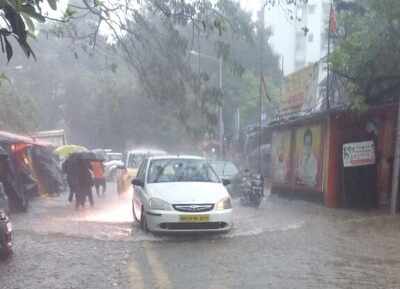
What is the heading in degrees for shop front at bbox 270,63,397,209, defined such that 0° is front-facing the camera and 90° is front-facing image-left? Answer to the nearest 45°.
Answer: approximately 45°

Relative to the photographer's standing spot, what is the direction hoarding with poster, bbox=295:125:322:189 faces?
facing the viewer and to the left of the viewer

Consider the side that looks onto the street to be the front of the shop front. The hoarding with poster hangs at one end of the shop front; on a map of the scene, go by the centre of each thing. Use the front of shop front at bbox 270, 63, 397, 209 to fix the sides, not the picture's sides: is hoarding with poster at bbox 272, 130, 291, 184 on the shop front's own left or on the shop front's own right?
on the shop front's own right

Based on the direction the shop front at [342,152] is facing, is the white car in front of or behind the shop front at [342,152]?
in front

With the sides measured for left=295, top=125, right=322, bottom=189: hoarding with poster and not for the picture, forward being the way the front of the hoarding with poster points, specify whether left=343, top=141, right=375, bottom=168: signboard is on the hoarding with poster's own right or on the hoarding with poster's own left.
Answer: on the hoarding with poster's own left

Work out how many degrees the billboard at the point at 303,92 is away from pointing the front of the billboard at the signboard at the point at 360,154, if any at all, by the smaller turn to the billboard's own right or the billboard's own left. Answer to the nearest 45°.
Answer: approximately 45° to the billboard's own left

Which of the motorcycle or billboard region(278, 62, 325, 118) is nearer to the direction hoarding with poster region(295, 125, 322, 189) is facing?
the motorcycle

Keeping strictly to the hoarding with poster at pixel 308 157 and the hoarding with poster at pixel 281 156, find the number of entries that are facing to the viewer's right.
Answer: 0

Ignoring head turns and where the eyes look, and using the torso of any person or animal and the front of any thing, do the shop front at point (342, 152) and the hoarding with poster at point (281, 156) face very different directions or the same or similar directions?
same or similar directions

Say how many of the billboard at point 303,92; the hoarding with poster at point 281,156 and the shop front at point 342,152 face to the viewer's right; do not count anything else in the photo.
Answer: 0

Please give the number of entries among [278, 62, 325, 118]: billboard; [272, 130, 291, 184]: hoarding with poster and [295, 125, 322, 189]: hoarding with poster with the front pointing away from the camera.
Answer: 0

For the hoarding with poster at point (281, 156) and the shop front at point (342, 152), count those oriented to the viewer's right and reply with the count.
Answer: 0

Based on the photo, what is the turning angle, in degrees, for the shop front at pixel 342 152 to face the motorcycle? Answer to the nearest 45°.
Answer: approximately 45° to its right

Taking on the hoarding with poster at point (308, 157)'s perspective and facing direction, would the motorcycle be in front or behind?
in front
